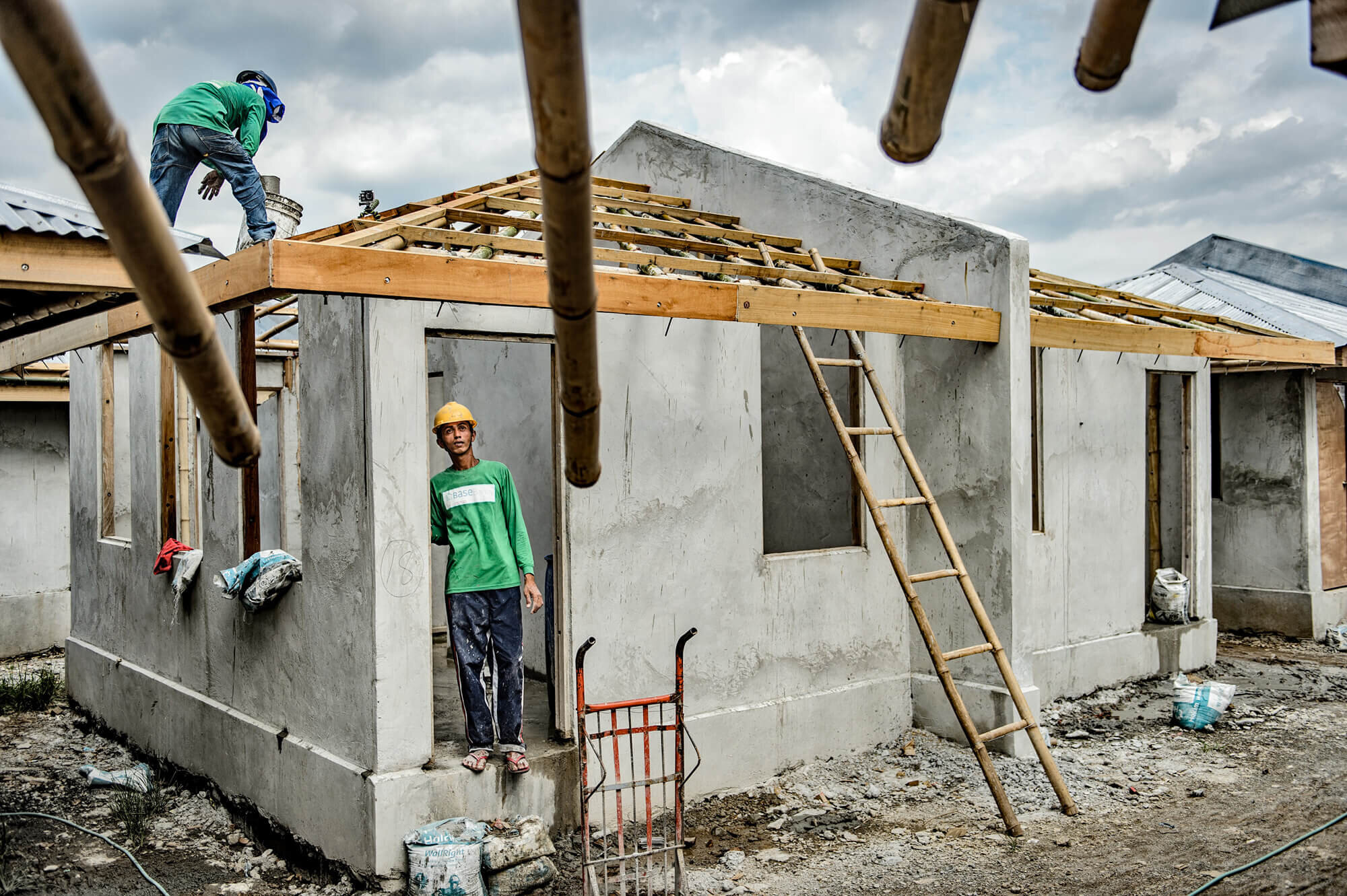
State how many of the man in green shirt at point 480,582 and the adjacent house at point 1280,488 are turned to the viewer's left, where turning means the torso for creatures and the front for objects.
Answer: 0

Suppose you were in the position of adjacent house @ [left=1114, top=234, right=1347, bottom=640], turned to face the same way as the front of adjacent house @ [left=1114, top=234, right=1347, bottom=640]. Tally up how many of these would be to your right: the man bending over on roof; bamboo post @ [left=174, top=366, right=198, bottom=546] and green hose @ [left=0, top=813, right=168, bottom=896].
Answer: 3

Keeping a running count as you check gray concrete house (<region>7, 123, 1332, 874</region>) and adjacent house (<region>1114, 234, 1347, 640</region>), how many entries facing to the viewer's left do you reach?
0

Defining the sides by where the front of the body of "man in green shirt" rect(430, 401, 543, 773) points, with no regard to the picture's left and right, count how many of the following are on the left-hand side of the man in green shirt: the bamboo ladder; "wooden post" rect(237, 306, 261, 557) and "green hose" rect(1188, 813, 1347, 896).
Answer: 2

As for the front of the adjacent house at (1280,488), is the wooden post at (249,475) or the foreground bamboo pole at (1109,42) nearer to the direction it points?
the foreground bamboo pole

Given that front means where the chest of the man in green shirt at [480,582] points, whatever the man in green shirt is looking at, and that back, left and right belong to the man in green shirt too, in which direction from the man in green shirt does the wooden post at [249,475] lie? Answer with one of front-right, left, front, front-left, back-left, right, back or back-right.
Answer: back-right

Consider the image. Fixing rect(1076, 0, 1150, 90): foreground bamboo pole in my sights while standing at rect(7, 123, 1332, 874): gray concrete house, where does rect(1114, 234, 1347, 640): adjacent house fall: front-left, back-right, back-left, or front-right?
back-left

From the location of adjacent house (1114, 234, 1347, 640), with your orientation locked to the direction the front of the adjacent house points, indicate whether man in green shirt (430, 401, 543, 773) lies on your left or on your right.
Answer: on your right

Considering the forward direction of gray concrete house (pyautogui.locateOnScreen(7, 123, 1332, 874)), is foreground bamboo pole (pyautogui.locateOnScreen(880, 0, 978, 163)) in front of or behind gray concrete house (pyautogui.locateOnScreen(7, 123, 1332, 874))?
in front

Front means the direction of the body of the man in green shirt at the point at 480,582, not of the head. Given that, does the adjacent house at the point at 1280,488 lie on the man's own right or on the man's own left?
on the man's own left
